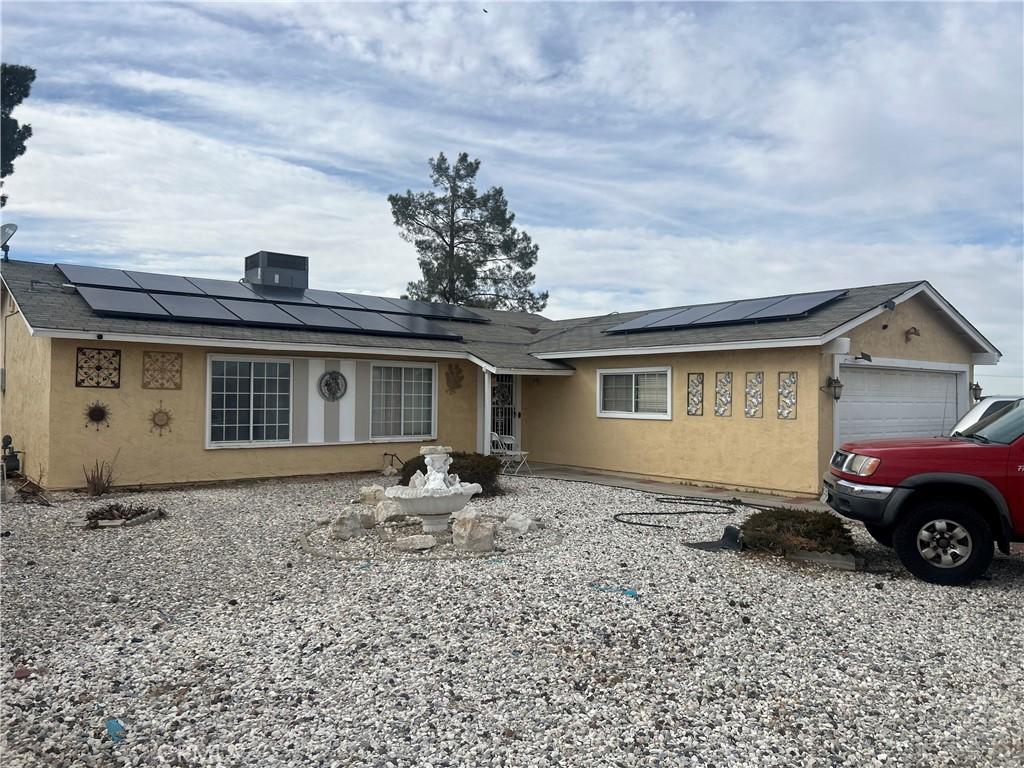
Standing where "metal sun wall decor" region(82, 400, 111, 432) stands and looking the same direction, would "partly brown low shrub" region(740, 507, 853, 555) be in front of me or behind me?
in front

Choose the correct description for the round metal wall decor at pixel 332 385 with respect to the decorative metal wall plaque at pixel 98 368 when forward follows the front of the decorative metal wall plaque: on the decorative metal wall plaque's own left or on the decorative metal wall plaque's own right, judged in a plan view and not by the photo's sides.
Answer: on the decorative metal wall plaque's own left

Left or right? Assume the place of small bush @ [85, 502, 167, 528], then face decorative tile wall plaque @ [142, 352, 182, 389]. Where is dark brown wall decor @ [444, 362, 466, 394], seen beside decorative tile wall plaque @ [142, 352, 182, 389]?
right

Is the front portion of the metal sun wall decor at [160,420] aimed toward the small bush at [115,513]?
yes

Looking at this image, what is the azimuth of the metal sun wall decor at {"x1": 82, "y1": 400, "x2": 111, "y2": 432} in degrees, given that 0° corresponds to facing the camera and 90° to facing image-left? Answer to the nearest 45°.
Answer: approximately 0°

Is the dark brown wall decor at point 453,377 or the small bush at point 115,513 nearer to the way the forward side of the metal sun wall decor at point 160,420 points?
the small bush

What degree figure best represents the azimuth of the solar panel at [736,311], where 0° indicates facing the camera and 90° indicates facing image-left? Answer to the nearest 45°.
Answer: approximately 45°

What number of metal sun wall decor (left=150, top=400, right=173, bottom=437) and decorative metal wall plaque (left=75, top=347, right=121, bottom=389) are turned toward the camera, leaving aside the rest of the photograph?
2

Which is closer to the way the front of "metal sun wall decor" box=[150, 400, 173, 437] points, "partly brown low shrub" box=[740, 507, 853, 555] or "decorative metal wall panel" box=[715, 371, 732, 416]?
the partly brown low shrub
